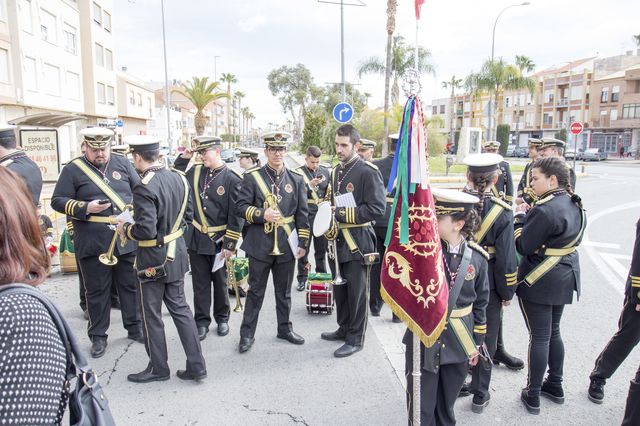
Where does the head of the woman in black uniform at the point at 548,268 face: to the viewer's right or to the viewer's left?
to the viewer's left

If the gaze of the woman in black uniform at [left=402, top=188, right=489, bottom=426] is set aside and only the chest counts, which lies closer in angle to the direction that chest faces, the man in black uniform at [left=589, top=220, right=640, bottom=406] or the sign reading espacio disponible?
the sign reading espacio disponible

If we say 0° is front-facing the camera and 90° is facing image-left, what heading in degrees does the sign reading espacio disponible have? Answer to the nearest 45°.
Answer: approximately 0°

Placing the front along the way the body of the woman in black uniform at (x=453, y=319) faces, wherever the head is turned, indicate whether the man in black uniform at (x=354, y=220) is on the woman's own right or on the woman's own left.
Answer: on the woman's own right

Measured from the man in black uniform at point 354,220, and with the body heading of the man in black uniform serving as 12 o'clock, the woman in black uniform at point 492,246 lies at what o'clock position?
The woman in black uniform is roughly at 9 o'clock from the man in black uniform.

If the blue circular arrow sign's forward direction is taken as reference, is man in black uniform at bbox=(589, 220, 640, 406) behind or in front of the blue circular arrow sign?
in front

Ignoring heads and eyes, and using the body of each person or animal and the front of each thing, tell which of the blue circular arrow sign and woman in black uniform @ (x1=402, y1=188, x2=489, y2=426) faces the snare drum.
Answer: the blue circular arrow sign

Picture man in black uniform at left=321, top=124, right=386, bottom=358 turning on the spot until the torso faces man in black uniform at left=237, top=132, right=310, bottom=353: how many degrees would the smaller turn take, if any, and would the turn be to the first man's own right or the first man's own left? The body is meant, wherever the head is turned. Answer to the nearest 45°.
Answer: approximately 45° to the first man's own right

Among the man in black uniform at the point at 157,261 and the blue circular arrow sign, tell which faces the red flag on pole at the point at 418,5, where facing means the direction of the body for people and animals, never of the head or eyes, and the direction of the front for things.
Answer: the blue circular arrow sign

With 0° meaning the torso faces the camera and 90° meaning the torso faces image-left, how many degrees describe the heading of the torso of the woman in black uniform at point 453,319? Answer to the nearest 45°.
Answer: approximately 45°
